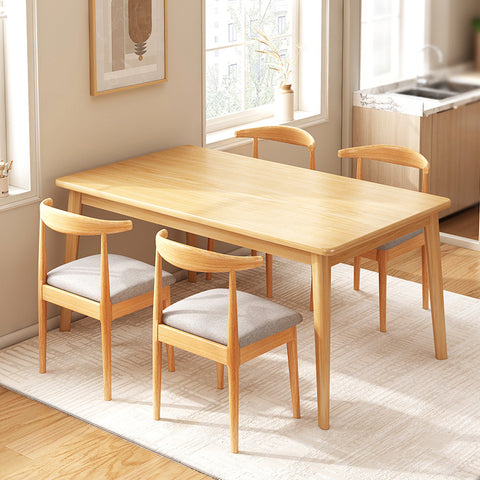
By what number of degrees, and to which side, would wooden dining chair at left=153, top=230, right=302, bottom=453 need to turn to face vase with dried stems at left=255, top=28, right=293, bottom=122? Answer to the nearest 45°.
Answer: approximately 45° to its left

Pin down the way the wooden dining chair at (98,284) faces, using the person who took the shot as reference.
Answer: facing away from the viewer and to the right of the viewer

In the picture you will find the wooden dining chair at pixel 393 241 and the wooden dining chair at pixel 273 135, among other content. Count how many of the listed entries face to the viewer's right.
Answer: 0

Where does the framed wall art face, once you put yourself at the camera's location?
facing the viewer and to the right of the viewer

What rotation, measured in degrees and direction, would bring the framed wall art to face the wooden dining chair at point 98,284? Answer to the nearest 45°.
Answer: approximately 45° to its right

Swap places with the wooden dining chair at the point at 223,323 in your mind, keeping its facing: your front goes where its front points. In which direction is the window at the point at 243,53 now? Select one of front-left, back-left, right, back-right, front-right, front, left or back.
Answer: front-left

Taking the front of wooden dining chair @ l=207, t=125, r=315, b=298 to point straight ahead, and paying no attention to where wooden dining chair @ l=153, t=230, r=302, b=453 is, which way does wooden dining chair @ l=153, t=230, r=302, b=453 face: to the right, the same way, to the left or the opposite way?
the opposite way

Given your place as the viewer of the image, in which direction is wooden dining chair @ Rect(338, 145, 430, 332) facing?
facing the viewer and to the left of the viewer

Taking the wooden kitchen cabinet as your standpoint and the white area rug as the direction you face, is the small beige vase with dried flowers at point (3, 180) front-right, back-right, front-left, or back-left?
front-right

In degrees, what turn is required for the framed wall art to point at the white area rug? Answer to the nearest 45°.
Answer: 0° — it already faces it

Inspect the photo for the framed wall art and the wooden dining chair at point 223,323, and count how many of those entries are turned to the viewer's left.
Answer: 0

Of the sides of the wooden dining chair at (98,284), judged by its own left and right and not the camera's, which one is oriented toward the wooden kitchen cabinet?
front

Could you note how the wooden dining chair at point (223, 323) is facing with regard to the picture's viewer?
facing away from the viewer and to the right of the viewer

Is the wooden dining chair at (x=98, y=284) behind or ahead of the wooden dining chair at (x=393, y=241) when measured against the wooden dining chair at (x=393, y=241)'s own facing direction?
ahead

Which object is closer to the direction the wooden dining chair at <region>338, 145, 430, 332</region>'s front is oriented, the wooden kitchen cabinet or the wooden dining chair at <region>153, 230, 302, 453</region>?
the wooden dining chair
